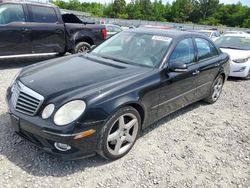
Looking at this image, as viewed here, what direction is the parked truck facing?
to the viewer's left

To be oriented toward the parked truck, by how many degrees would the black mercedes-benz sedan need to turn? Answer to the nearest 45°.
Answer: approximately 90° to its right

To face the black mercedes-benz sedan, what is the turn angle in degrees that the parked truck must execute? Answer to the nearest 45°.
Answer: approximately 90° to its left

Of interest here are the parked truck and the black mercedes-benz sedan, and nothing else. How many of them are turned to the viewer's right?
0

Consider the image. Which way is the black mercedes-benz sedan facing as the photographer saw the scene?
facing the viewer and to the left of the viewer
